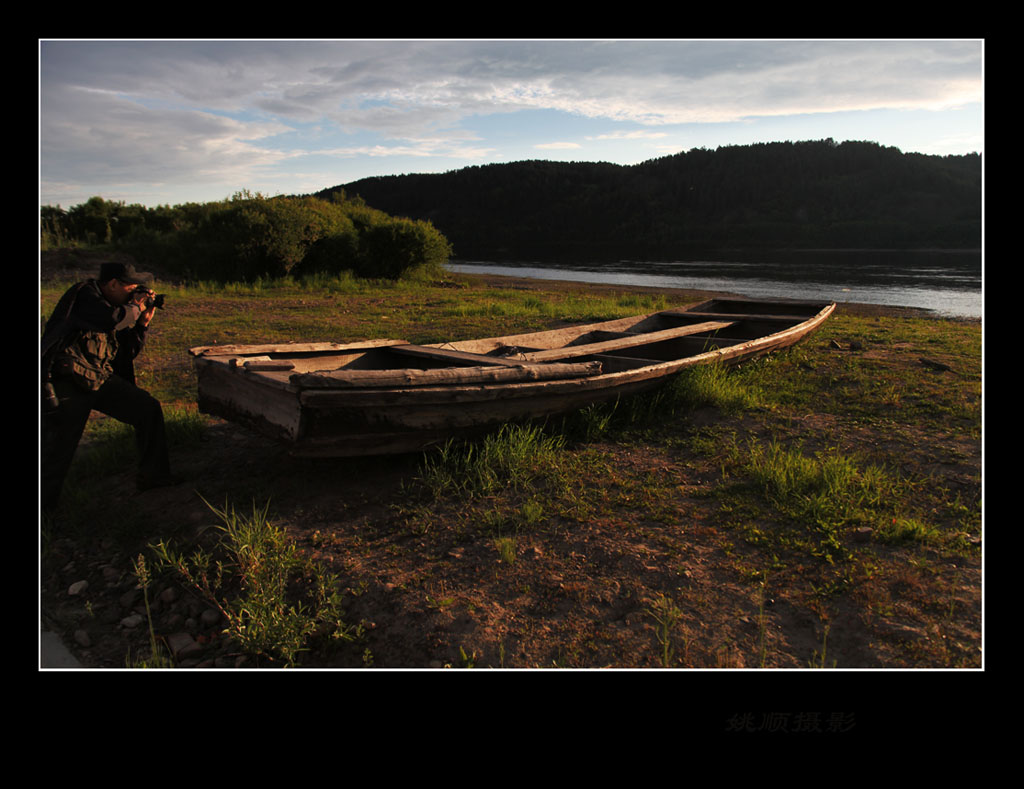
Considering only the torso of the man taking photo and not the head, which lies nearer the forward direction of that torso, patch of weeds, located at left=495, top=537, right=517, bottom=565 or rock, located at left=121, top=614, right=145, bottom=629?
the patch of weeds

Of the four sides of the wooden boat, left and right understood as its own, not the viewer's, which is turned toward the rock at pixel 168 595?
back

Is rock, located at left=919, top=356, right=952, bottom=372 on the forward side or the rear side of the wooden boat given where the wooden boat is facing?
on the forward side

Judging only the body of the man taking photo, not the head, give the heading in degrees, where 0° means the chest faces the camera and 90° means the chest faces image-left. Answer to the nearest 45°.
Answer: approximately 270°

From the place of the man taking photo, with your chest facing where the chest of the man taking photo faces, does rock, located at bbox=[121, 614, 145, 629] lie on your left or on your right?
on your right

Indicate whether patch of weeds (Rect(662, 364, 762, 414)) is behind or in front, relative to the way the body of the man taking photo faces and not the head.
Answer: in front

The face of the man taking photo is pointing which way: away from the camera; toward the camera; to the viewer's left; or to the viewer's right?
to the viewer's right

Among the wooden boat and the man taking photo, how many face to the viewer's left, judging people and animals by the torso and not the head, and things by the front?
0

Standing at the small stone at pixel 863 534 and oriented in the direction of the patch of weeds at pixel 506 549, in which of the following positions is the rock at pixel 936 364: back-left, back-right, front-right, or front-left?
back-right

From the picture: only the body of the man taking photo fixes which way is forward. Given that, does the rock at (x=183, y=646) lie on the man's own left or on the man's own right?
on the man's own right

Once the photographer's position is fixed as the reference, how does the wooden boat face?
facing away from the viewer and to the right of the viewer

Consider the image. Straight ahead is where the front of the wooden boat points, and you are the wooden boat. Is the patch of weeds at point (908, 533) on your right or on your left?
on your right
